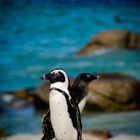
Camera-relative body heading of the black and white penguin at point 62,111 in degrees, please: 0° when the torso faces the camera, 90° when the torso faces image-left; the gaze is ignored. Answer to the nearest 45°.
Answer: approximately 45°

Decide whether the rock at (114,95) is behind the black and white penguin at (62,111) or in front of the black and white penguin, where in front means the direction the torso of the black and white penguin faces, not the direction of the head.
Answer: behind
